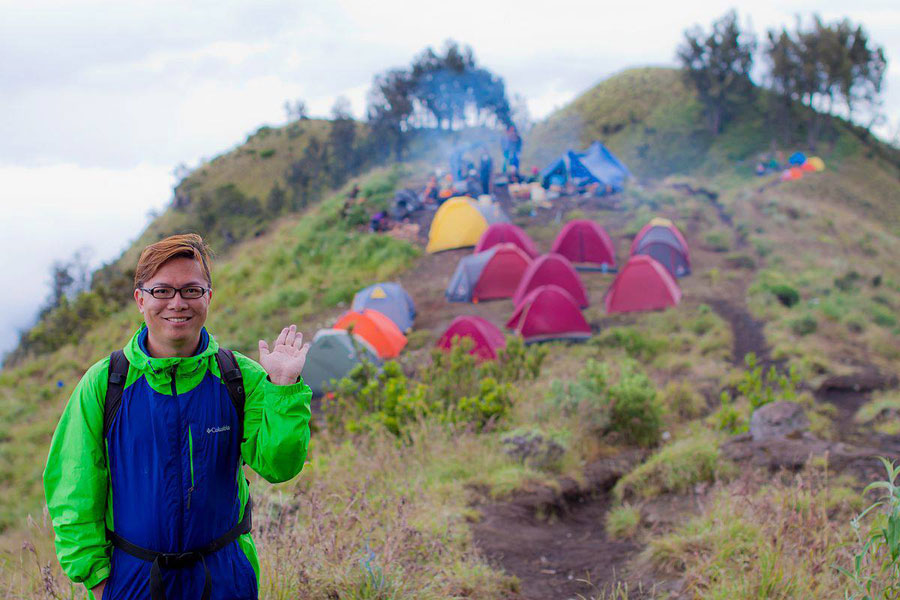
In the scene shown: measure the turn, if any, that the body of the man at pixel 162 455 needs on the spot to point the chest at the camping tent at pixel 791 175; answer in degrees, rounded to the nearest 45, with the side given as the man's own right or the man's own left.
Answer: approximately 135° to the man's own left

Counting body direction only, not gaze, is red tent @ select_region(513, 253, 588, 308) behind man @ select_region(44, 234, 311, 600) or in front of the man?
behind

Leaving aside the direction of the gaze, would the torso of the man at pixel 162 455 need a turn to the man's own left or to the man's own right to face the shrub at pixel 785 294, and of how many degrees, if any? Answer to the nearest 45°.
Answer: approximately 135° to the man's own left

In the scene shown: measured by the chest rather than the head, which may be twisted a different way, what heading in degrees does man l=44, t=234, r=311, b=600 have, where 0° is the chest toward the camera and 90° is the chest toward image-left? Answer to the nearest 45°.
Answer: approximately 0°

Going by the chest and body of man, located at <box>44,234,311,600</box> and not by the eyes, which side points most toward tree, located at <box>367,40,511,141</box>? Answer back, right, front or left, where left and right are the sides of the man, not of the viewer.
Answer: back

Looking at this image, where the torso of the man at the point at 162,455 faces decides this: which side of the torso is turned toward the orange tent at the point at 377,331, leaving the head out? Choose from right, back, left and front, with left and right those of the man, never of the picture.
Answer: back

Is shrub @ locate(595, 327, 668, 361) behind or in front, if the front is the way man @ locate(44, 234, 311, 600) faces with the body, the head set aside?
behind
